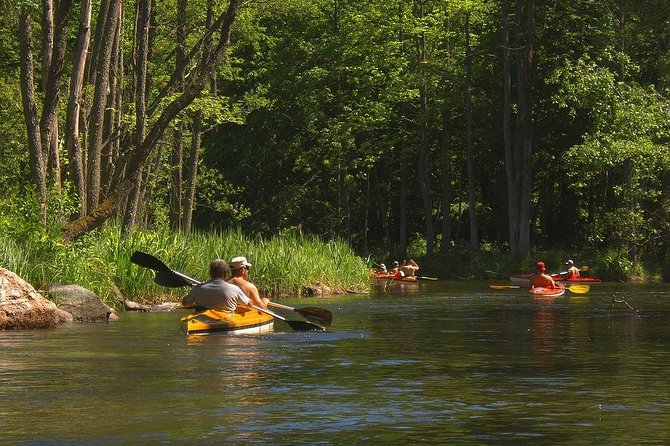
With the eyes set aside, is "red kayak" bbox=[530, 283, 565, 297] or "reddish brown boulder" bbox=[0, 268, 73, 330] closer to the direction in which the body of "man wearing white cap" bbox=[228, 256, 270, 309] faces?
the red kayak

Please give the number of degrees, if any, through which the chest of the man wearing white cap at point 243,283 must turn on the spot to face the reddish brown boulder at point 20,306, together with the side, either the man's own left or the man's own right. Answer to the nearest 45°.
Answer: approximately 135° to the man's own left

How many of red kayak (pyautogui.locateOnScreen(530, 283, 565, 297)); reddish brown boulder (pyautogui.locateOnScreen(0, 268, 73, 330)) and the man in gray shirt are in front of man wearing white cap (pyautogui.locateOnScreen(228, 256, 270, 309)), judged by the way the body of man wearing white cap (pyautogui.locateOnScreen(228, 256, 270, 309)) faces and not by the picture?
1

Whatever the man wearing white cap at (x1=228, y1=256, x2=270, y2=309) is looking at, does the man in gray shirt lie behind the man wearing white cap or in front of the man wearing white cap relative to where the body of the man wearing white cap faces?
behind

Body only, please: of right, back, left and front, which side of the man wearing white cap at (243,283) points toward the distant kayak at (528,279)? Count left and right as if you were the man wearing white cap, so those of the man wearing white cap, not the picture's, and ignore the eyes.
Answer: front

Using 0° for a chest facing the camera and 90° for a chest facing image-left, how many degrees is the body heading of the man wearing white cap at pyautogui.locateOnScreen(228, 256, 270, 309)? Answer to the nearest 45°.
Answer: approximately 225°

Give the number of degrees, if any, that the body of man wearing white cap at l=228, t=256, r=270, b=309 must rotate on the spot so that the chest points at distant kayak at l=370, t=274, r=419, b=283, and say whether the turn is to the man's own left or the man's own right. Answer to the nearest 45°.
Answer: approximately 45° to the man's own left

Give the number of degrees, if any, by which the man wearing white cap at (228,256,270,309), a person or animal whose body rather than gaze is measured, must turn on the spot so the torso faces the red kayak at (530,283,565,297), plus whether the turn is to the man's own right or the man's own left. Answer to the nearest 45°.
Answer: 0° — they already face it

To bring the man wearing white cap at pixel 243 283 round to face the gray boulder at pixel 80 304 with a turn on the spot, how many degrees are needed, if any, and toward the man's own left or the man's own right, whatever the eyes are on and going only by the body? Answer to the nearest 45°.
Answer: approximately 90° to the man's own left
